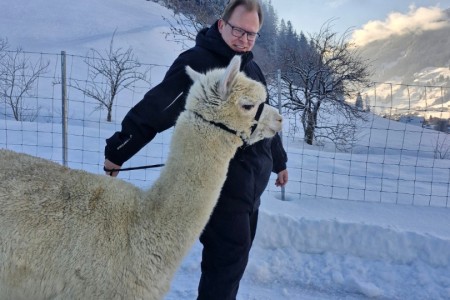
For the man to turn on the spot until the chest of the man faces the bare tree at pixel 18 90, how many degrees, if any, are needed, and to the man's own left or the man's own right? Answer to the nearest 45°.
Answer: approximately 180°

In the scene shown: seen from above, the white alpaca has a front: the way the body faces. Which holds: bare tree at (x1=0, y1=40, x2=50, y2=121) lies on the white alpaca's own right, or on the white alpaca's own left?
on the white alpaca's own left

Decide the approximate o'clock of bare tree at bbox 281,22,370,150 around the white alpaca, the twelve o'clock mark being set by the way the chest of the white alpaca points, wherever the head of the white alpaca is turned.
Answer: The bare tree is roughly at 10 o'clock from the white alpaca.

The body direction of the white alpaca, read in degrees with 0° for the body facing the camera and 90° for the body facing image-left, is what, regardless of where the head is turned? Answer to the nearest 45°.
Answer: approximately 270°

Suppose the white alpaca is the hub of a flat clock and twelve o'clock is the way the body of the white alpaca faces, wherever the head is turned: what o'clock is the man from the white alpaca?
The man is roughly at 11 o'clock from the white alpaca.

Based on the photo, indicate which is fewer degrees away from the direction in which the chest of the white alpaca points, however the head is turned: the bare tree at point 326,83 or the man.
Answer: the man

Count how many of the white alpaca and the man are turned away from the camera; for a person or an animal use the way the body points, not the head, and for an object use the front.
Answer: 0

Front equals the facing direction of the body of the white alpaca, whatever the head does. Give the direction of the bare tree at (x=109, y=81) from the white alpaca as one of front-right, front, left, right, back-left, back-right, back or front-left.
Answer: left

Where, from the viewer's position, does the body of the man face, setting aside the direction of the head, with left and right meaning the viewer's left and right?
facing the viewer and to the right of the viewer
